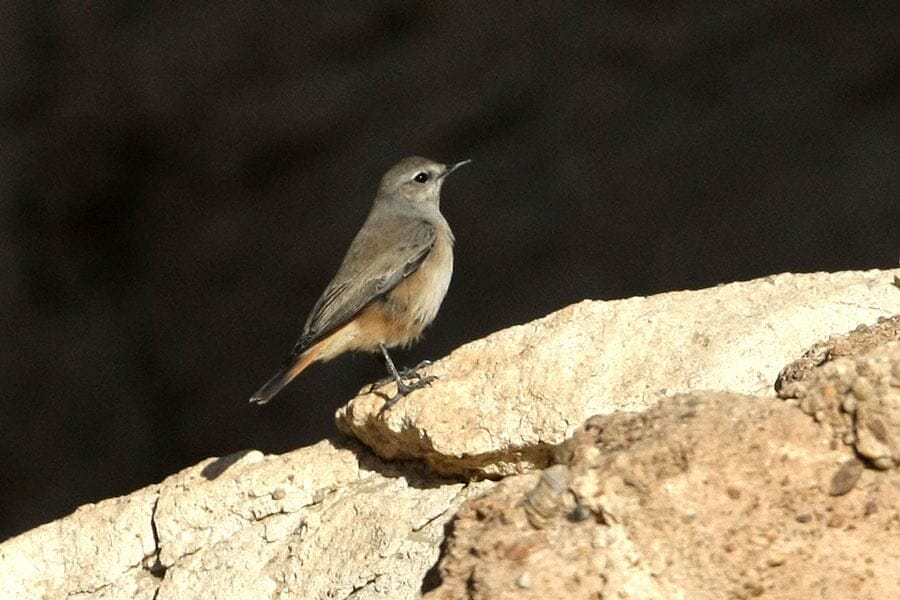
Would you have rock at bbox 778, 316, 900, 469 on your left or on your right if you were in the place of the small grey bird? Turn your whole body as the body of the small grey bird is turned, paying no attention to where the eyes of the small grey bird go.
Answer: on your right

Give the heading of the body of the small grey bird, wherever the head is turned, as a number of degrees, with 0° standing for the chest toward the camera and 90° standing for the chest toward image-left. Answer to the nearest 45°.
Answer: approximately 270°

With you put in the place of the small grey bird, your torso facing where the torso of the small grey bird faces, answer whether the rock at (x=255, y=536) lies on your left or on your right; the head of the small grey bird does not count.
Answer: on your right
